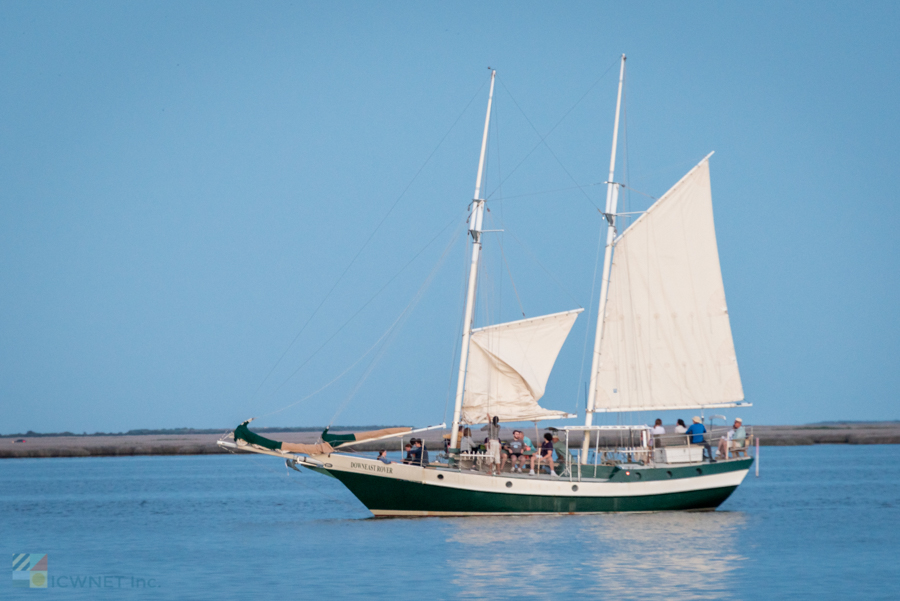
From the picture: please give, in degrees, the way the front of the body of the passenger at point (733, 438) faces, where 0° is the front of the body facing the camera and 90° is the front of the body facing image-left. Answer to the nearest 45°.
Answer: approximately 90°

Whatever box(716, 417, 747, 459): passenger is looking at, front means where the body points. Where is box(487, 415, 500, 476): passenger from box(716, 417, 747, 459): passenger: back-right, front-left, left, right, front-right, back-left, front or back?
front-left

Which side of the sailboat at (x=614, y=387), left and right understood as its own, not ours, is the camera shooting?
left

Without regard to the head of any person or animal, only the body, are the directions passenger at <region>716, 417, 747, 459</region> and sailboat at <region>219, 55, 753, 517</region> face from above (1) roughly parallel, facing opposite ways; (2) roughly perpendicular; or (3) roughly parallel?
roughly parallel

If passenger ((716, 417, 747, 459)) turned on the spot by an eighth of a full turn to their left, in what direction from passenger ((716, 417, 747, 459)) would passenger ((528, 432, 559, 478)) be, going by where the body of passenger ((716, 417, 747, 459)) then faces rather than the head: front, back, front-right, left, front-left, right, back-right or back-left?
front

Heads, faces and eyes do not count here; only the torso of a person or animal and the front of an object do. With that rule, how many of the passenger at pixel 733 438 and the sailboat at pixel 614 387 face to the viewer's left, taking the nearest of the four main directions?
2

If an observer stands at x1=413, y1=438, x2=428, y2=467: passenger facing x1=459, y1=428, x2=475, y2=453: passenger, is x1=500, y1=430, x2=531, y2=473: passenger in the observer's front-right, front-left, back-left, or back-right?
front-right
